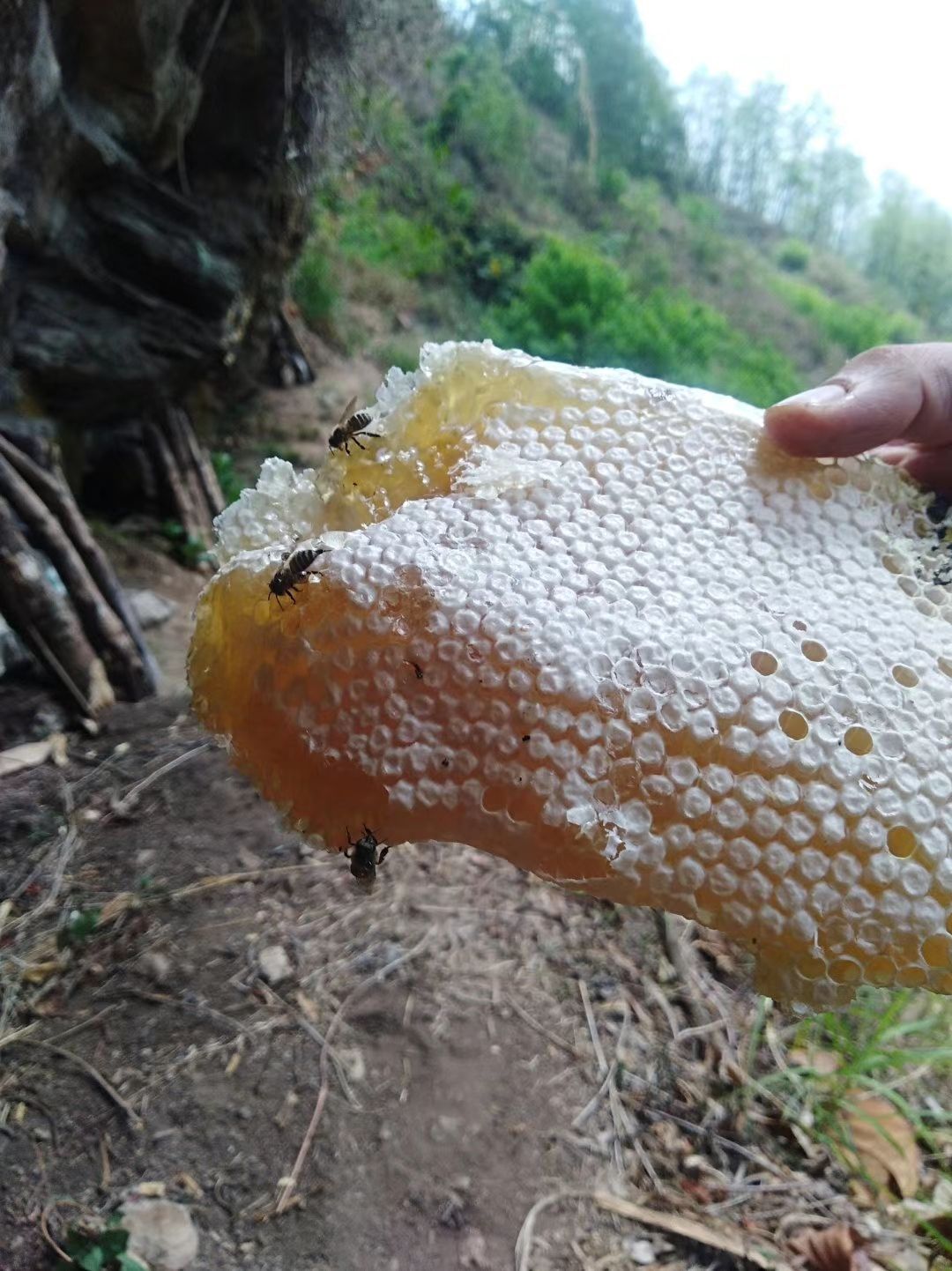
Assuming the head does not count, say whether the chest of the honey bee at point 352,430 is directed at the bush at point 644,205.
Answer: no

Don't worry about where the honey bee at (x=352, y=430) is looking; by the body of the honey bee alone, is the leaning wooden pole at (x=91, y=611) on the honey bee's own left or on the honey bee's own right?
on the honey bee's own right

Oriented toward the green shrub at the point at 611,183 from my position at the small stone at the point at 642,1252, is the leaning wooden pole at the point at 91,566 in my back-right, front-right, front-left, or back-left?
front-left

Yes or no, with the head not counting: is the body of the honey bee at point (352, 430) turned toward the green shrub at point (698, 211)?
no

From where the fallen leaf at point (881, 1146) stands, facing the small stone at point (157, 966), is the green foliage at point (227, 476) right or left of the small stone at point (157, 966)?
right

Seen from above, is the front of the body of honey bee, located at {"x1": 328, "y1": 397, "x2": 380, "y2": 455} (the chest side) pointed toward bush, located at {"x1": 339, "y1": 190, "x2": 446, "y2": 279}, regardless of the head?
no
